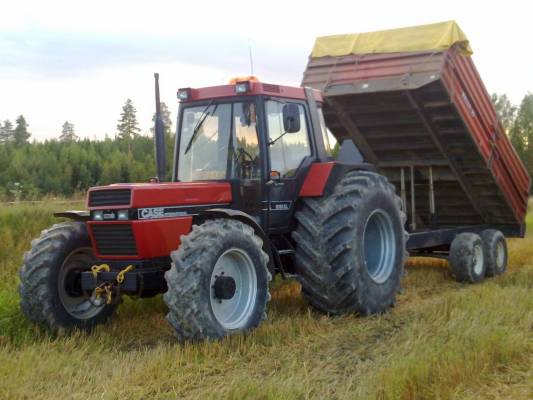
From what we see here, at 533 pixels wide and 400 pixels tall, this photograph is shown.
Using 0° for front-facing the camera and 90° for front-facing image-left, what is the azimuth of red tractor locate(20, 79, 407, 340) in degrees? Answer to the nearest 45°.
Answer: approximately 45°

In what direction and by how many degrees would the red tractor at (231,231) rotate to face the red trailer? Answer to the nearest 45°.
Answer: approximately 180°

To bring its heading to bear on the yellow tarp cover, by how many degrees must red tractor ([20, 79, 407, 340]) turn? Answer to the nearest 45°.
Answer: approximately 180°
